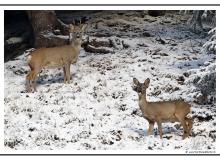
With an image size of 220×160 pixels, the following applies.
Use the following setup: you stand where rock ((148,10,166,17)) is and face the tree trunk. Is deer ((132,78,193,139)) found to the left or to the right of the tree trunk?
left

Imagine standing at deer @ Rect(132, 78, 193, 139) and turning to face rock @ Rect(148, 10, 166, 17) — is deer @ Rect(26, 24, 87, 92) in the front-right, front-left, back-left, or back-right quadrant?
front-left

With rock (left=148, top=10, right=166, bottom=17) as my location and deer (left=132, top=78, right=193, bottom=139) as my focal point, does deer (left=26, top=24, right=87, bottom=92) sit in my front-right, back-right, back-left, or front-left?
front-right

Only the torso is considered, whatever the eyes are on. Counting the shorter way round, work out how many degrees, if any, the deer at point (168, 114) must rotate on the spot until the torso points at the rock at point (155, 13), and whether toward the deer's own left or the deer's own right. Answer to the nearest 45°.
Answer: approximately 90° to the deer's own right

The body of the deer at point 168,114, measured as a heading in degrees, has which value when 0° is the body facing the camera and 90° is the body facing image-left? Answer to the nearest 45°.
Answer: approximately 90°

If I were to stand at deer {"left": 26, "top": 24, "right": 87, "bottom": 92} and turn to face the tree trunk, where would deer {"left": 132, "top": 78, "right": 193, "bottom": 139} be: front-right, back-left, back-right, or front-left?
back-right

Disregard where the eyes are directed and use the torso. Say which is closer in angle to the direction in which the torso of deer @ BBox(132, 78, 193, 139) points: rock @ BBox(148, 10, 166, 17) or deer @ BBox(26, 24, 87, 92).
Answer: the deer

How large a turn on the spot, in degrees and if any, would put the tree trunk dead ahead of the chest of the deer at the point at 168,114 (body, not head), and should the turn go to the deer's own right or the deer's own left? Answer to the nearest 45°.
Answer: approximately 45° to the deer's own right
